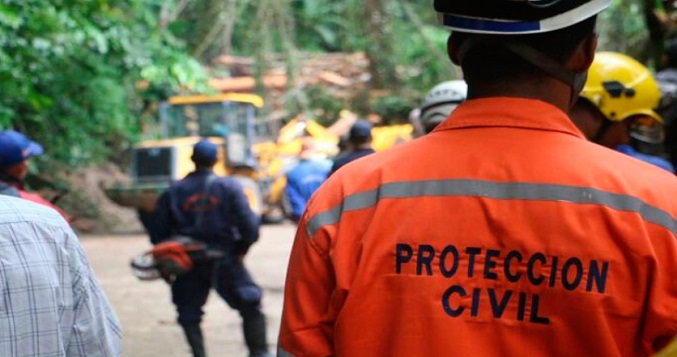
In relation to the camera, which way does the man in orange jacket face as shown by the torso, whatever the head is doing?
away from the camera

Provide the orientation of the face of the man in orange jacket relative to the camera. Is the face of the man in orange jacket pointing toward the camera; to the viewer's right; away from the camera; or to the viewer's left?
away from the camera

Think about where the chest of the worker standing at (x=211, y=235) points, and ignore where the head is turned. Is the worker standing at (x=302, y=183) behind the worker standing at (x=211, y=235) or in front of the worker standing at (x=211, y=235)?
in front

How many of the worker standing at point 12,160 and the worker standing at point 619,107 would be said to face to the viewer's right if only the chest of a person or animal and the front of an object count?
1

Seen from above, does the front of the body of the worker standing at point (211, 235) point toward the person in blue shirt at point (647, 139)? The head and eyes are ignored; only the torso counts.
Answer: no

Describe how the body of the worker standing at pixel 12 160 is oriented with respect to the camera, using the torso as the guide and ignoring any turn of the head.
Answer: to the viewer's right

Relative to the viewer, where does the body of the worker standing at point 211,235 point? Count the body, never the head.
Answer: away from the camera

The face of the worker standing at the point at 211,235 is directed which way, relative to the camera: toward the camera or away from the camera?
away from the camera

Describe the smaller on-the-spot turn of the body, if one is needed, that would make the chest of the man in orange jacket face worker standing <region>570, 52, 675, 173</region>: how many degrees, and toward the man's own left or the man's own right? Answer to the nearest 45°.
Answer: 0° — they already face them
